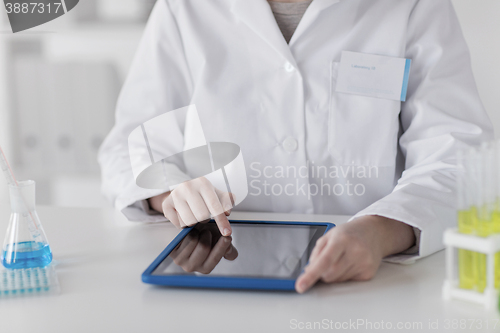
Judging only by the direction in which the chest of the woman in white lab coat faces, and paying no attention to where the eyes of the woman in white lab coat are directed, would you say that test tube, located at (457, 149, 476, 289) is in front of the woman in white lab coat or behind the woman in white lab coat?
in front

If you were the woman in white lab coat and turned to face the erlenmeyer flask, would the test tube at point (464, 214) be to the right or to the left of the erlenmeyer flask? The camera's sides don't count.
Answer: left

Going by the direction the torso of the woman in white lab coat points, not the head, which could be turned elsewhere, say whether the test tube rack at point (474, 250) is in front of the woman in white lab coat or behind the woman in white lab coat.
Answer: in front

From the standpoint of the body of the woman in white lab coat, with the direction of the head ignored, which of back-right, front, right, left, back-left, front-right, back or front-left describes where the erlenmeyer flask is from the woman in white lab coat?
front-right

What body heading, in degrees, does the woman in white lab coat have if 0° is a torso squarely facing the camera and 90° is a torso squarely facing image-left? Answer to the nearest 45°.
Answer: approximately 0°
